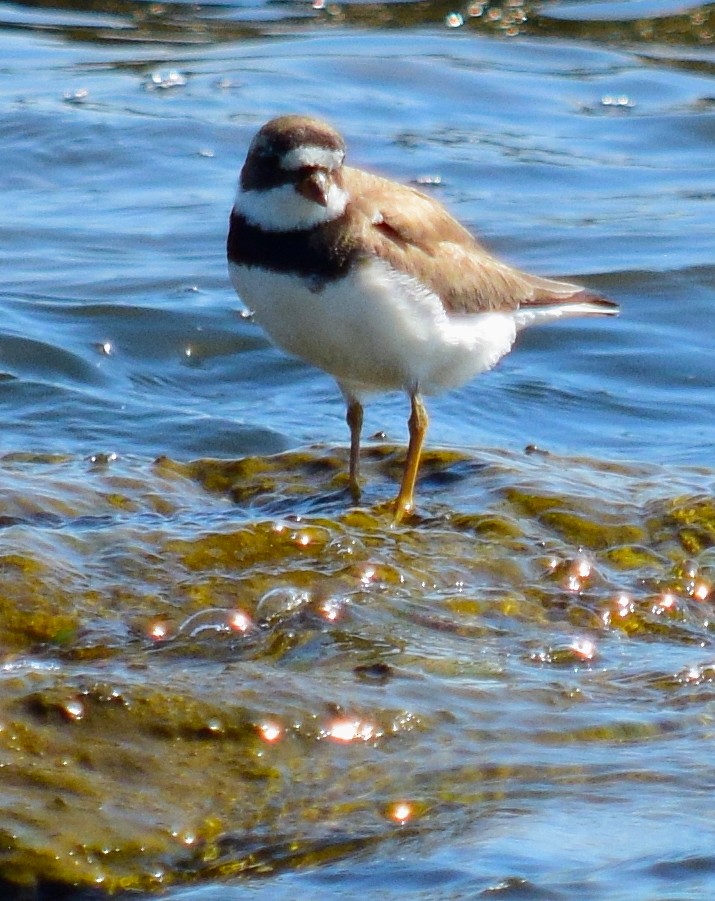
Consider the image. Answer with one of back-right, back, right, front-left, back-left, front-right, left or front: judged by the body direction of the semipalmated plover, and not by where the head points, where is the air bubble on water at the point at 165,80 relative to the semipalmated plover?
back-right

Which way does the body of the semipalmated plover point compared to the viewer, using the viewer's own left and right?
facing the viewer and to the left of the viewer

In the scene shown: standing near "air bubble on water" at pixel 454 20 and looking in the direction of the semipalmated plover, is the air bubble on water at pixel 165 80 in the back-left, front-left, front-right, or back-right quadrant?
front-right

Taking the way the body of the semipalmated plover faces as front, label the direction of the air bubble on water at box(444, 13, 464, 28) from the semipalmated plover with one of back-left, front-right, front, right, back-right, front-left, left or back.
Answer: back-right

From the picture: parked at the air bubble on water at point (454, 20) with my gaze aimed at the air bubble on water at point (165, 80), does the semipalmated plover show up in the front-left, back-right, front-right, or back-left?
front-left

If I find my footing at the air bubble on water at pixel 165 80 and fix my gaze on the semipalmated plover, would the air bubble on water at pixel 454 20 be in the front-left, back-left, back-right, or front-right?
back-left
